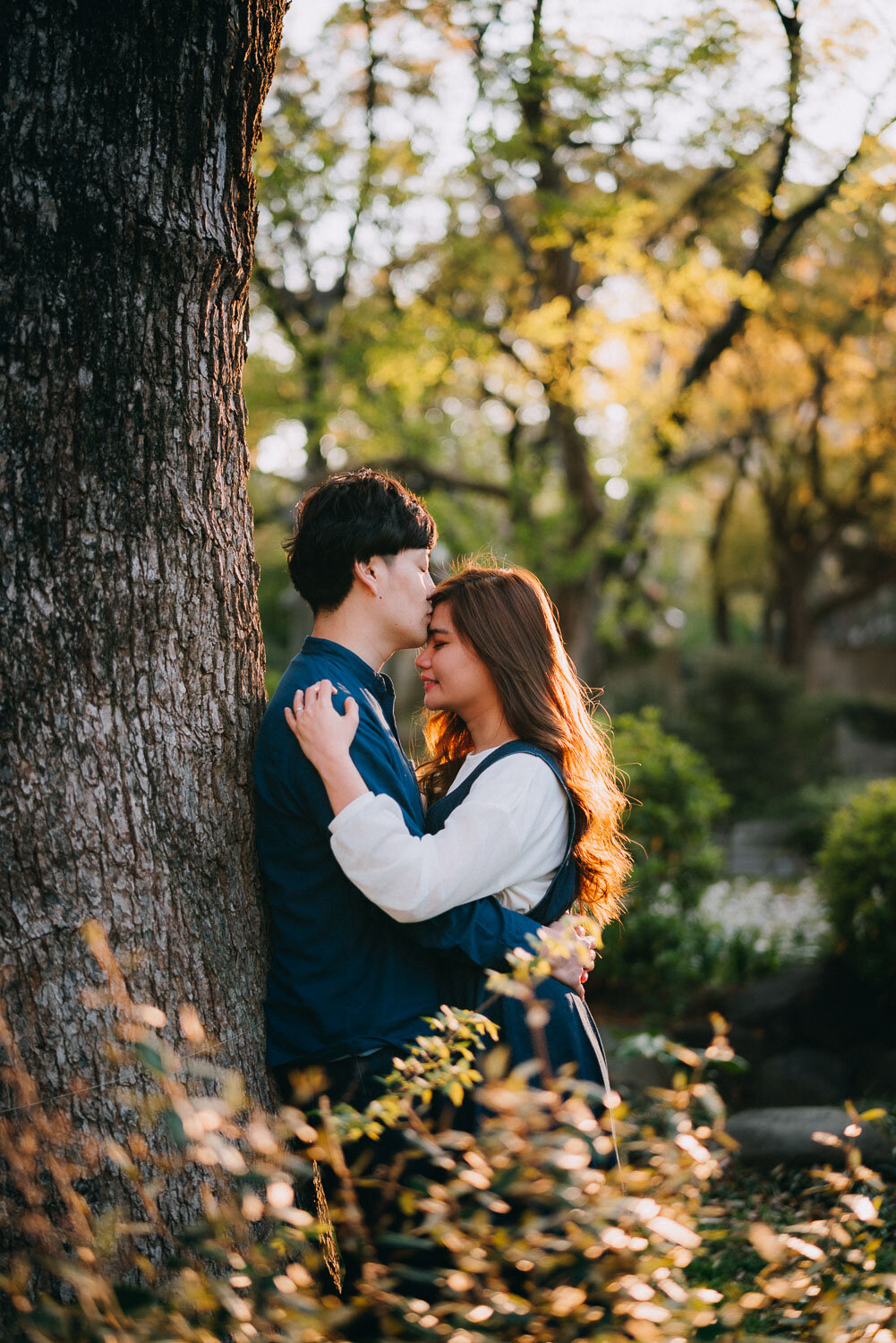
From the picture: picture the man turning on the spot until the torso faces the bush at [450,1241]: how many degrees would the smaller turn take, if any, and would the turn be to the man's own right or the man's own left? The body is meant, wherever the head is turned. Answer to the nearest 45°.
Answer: approximately 90° to the man's own right

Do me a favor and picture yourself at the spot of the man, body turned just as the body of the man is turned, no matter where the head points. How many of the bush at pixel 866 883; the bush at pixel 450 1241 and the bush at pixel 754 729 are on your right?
1

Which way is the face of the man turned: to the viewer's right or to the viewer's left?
to the viewer's right

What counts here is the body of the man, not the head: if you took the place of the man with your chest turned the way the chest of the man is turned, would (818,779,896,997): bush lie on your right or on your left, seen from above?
on your left

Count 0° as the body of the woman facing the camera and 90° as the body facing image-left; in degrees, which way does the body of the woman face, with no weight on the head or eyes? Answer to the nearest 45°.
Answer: approximately 90°

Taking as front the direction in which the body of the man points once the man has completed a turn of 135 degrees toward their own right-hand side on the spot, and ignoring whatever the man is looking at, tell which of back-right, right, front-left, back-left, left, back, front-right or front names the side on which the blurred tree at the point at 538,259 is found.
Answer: back-right

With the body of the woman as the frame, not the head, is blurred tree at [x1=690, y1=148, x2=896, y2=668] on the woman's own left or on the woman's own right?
on the woman's own right

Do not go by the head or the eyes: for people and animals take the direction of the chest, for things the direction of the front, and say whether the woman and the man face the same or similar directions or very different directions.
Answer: very different directions

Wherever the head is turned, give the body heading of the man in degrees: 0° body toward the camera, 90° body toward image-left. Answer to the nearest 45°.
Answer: approximately 270°
